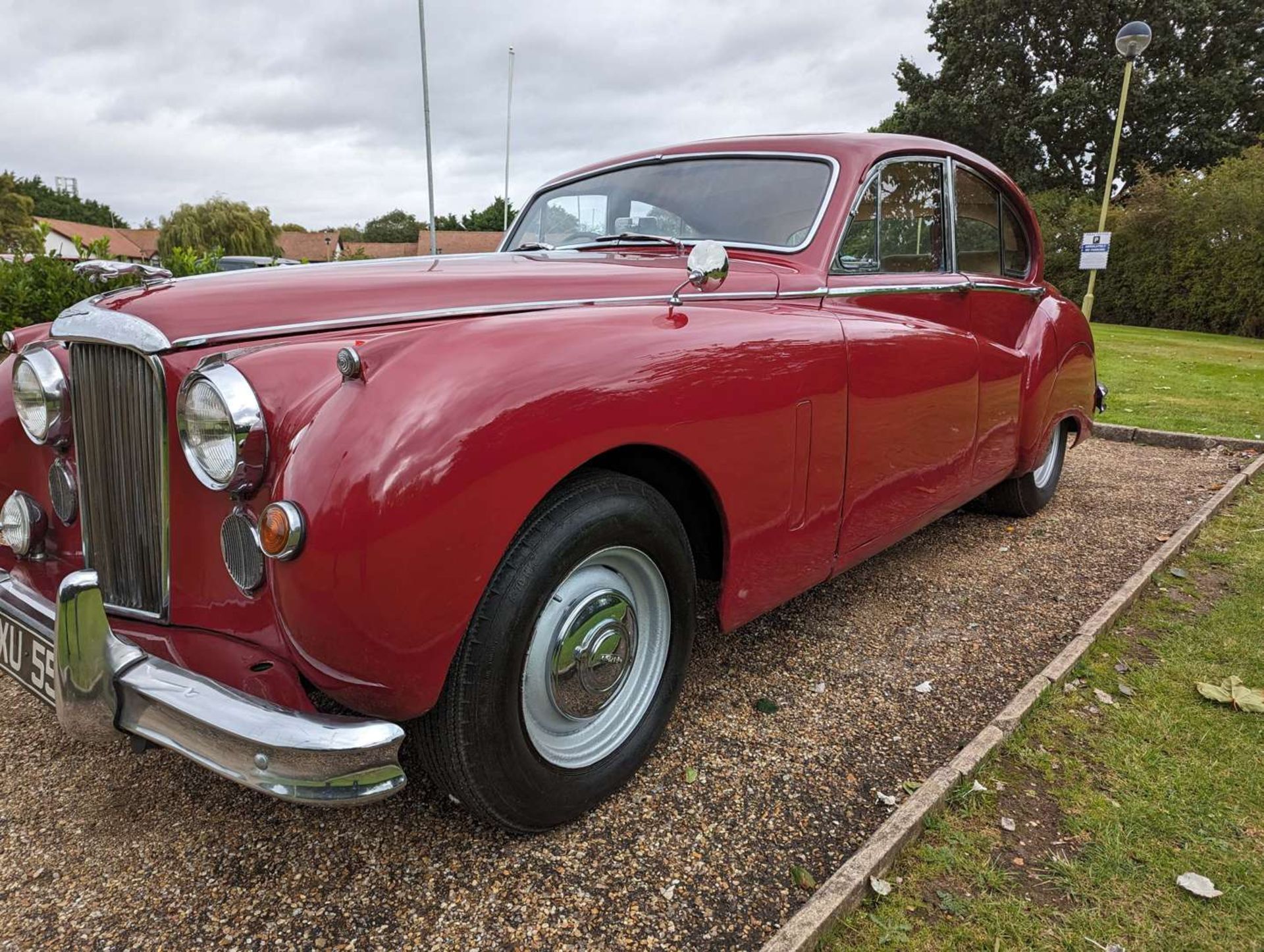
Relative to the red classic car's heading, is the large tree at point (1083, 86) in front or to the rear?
to the rear

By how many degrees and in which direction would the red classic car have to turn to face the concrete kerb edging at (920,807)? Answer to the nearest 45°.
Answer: approximately 135° to its left

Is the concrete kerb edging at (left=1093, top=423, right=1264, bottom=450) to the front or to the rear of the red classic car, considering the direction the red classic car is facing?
to the rear

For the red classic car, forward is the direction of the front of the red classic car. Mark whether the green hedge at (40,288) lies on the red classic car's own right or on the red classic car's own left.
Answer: on the red classic car's own right
